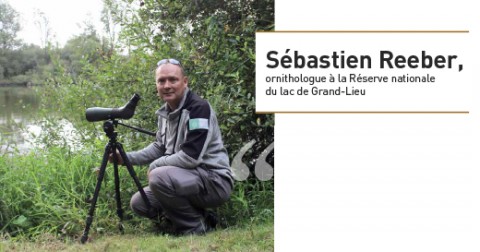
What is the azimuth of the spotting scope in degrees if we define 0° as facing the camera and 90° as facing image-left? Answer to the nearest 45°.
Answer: approximately 90°
